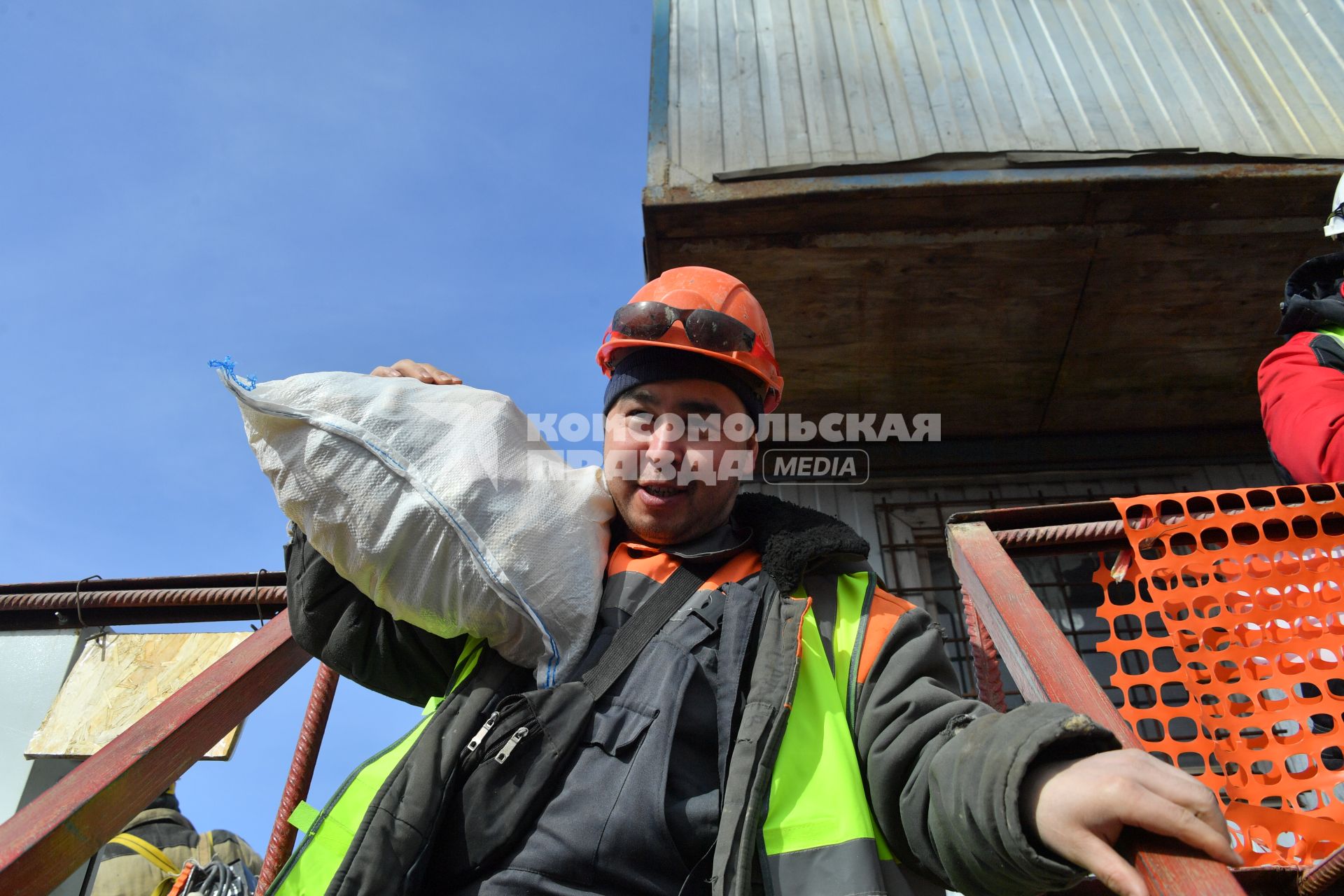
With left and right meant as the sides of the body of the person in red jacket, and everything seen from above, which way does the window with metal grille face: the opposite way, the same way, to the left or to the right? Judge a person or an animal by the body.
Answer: to the right

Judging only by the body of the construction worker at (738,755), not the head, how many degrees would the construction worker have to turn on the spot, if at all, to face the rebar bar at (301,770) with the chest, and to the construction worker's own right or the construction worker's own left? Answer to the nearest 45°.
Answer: approximately 135° to the construction worker's own right

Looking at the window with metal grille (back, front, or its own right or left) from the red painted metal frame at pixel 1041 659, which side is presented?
front

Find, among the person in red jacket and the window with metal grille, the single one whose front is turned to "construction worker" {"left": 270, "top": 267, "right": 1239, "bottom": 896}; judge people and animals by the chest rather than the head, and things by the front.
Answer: the window with metal grille

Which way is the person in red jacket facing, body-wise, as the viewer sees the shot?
to the viewer's right

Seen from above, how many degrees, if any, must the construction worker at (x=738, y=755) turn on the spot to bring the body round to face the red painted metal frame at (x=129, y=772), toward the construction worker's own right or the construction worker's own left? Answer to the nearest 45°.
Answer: approximately 90° to the construction worker's own right

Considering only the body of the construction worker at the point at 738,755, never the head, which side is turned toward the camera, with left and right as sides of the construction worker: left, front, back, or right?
front
